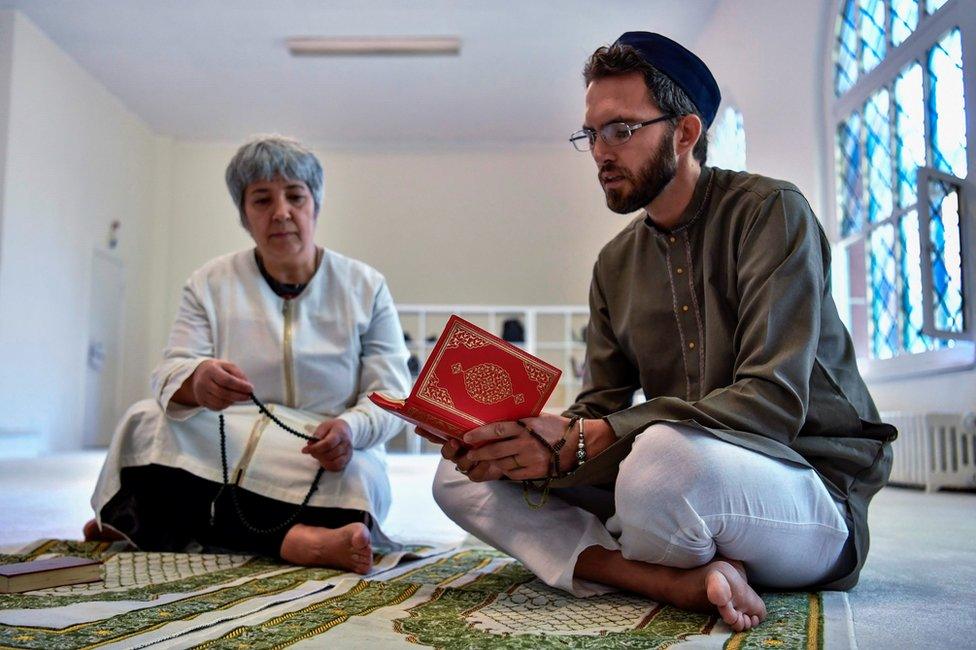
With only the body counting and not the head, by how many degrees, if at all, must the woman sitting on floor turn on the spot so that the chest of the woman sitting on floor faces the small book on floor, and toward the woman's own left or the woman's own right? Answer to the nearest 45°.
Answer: approximately 45° to the woman's own right

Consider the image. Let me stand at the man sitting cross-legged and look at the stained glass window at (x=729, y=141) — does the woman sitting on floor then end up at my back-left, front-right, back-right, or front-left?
front-left

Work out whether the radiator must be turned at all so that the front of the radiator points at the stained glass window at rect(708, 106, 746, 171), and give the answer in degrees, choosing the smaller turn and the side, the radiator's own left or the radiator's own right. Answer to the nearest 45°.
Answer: approximately 90° to the radiator's own right

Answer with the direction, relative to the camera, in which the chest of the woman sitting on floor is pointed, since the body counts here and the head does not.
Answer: toward the camera

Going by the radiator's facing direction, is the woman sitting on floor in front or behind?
in front

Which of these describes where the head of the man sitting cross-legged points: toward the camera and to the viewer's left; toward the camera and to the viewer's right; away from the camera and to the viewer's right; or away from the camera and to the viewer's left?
toward the camera and to the viewer's left

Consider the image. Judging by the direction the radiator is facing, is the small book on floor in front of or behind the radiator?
in front

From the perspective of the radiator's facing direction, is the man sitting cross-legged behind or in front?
in front

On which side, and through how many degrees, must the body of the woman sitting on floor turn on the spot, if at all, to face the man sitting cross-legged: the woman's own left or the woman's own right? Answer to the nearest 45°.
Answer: approximately 45° to the woman's own left

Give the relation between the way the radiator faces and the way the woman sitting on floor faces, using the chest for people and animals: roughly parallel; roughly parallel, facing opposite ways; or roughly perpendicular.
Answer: roughly perpendicular

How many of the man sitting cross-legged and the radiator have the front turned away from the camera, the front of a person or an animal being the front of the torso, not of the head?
0

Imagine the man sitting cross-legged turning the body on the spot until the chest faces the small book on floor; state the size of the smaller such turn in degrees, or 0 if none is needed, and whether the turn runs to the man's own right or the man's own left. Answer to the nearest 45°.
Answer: approximately 45° to the man's own right

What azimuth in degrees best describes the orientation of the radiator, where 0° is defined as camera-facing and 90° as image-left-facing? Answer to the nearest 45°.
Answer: approximately 45°

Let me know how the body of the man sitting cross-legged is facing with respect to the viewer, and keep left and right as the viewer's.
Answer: facing the viewer and to the left of the viewer

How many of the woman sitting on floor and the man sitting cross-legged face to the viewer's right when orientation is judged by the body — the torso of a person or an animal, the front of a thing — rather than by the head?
0

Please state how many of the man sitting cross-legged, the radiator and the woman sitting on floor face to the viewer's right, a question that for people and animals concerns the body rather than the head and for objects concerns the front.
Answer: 0

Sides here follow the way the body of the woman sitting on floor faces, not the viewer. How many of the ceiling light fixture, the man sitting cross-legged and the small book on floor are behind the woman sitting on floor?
1
